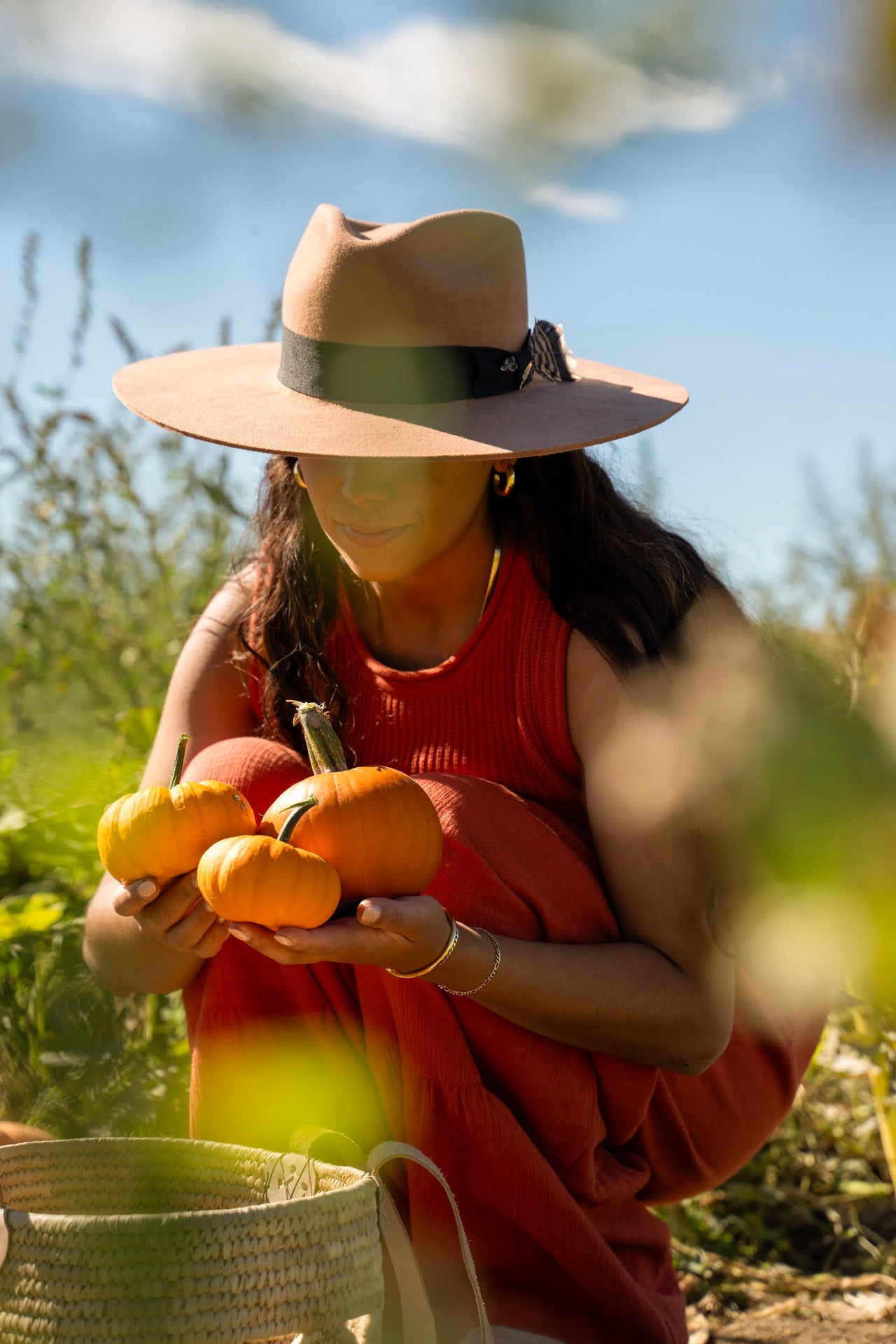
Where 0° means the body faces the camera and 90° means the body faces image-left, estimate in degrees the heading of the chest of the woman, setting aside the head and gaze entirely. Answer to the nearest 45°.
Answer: approximately 45°
